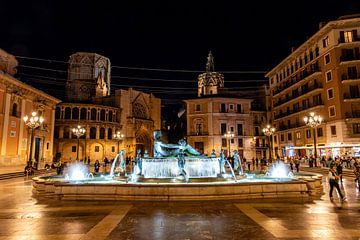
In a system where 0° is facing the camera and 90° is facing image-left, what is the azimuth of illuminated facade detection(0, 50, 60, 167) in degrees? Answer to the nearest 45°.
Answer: approximately 315°

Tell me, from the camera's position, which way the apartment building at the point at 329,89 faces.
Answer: facing the viewer and to the left of the viewer

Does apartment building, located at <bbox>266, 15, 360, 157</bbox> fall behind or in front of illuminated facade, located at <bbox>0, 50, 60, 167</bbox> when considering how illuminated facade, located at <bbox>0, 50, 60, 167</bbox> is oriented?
in front

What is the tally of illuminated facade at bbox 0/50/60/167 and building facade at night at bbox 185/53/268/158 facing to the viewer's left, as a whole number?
0

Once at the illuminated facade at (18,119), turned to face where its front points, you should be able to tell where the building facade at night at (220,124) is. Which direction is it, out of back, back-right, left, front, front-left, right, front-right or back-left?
front-left

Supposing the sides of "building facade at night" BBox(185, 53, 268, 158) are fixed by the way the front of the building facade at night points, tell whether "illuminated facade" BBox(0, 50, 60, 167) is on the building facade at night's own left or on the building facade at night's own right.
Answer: on the building facade at night's own right

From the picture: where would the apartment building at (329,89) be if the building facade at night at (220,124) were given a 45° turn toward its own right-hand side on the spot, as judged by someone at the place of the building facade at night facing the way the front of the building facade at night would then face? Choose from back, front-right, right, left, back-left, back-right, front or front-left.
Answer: left

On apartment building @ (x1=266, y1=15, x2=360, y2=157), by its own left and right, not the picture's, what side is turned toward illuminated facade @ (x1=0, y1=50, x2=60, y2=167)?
front

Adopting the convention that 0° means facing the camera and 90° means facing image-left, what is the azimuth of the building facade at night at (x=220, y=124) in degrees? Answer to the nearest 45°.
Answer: approximately 0°

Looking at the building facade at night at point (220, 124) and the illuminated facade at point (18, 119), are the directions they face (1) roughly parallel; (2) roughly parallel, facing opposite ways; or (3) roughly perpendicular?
roughly perpendicular
